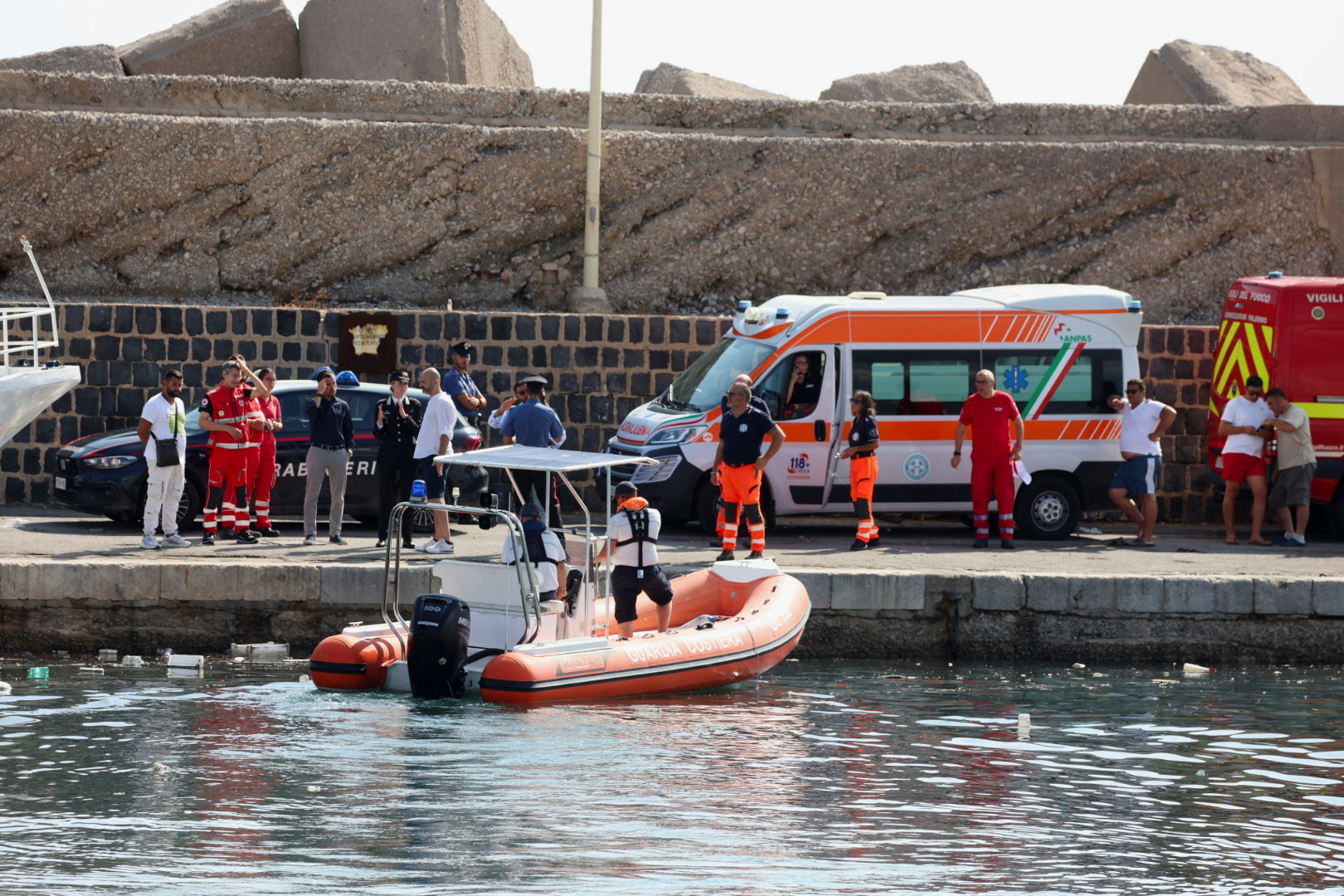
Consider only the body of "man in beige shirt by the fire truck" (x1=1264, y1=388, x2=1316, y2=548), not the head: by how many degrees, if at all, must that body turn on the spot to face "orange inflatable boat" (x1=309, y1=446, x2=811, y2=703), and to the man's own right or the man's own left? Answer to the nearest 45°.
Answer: approximately 45° to the man's own left

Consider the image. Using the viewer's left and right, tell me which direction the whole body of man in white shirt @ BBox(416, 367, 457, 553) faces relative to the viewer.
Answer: facing to the left of the viewer

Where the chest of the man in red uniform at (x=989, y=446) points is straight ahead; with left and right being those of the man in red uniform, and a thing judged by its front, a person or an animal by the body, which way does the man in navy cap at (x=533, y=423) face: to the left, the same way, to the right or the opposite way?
the opposite way

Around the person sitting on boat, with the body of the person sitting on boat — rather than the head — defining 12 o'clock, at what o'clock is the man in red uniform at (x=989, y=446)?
The man in red uniform is roughly at 2 o'clock from the person sitting on boat.

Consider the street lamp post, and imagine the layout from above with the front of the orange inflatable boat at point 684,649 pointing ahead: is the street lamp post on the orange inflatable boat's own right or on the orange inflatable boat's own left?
on the orange inflatable boat's own left

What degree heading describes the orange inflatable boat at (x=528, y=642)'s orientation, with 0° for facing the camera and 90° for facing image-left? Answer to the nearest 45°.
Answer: approximately 225°

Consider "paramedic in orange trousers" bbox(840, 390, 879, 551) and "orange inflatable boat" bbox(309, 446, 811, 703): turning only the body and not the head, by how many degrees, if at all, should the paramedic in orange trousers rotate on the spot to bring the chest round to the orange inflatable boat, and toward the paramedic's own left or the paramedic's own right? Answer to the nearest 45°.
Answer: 0° — they already face it
